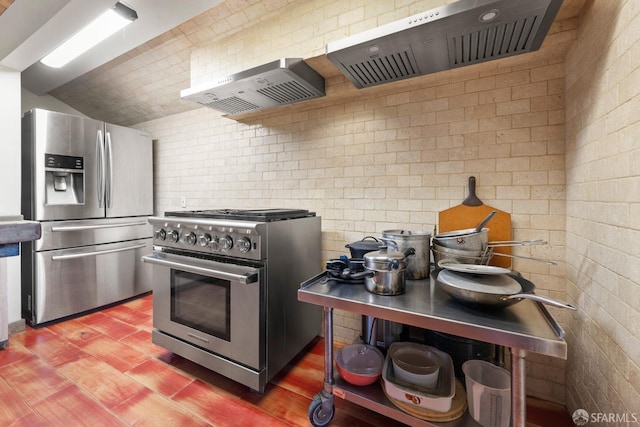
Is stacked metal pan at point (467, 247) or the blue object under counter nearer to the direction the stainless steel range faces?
the blue object under counter

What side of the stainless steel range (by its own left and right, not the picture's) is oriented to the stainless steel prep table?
left

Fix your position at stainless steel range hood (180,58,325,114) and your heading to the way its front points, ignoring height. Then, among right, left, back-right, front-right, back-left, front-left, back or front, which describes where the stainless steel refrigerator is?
right

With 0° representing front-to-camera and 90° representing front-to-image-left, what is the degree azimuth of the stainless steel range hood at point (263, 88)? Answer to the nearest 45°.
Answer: approximately 45°

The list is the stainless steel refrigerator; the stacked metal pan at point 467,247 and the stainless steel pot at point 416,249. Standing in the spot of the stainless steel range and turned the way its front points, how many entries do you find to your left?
2

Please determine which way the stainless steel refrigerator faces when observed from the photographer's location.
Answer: facing the viewer and to the right of the viewer

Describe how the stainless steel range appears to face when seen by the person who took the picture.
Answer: facing the viewer and to the left of the viewer

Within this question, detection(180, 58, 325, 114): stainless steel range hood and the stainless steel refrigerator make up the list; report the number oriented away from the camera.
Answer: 0

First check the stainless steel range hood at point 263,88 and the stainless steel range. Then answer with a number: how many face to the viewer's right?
0

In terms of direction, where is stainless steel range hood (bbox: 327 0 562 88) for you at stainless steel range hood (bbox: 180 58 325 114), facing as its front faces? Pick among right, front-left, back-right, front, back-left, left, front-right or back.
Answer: left
